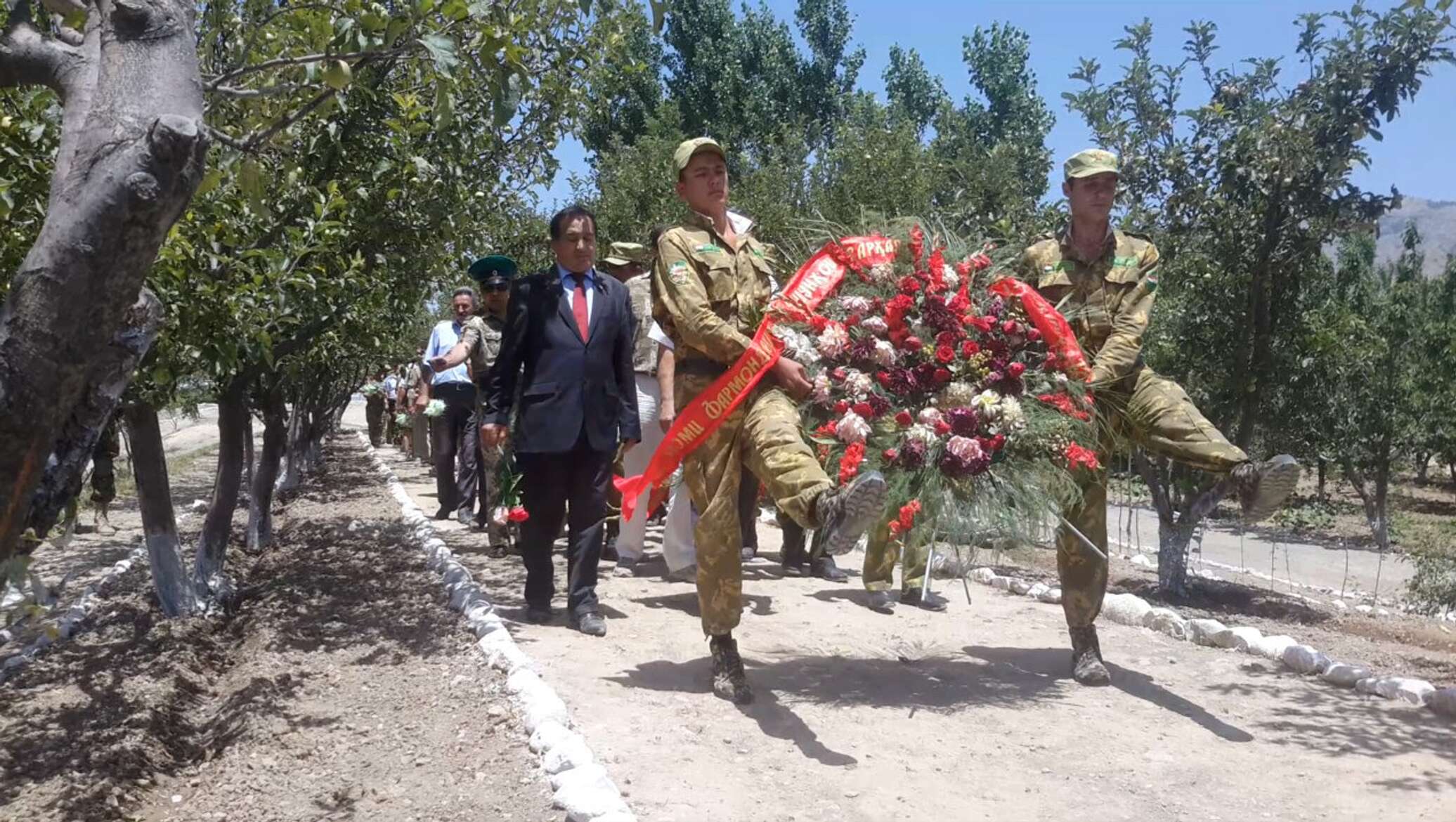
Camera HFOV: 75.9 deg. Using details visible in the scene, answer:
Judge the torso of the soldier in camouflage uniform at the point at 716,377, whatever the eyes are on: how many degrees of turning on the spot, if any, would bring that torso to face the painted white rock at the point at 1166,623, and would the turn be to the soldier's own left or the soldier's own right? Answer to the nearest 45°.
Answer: approximately 90° to the soldier's own left

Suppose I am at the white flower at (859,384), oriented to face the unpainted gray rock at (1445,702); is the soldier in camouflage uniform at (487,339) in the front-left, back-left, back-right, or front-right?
back-left

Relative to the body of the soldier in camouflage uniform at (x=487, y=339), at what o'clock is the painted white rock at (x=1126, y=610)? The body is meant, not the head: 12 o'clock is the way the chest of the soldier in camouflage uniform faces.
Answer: The painted white rock is roughly at 10 o'clock from the soldier in camouflage uniform.

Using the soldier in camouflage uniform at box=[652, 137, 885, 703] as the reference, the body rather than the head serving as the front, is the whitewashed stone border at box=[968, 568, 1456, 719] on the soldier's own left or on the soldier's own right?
on the soldier's own left

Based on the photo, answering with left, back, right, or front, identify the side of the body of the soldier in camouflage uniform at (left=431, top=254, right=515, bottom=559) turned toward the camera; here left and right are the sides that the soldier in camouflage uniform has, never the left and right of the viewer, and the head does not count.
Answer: front

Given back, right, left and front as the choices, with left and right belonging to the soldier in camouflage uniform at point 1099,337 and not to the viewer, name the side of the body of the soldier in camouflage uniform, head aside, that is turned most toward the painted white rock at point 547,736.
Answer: right

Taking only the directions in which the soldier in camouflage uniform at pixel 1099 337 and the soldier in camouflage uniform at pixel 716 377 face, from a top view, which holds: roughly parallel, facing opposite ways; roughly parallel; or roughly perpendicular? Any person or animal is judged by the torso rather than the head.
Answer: roughly parallel

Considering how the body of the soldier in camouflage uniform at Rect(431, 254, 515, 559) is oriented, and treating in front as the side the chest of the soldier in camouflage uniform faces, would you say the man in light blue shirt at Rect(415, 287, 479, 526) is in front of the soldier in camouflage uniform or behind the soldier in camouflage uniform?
behind

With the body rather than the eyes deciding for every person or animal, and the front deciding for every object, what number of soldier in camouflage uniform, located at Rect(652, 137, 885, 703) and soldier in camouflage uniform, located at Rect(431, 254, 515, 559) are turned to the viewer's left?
0

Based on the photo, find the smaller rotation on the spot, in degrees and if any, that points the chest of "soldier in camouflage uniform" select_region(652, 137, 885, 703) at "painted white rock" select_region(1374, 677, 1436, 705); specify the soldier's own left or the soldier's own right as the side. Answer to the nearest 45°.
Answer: approximately 45° to the soldier's own left

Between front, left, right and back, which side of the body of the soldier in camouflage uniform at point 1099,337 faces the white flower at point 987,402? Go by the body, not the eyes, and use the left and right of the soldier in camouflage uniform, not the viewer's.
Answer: right

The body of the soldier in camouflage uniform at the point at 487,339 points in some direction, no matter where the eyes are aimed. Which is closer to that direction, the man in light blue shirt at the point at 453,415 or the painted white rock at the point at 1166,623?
the painted white rock

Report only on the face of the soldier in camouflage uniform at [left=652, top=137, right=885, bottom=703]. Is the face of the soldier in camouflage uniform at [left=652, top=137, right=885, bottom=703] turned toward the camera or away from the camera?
toward the camera

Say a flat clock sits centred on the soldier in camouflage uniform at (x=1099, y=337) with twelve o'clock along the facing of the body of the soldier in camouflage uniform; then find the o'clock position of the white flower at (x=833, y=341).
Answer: The white flower is roughly at 3 o'clock from the soldier in camouflage uniform.

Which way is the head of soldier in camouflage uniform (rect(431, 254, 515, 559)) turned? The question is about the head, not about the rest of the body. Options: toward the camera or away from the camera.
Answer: toward the camera

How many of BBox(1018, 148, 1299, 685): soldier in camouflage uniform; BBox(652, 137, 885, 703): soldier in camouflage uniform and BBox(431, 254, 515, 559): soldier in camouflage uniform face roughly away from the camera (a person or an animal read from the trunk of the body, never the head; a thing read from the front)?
0

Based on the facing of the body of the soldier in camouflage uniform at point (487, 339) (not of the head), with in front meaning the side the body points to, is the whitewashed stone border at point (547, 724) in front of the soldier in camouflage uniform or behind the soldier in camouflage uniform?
in front

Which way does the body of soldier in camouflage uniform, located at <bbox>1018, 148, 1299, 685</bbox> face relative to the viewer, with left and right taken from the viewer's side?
facing the viewer and to the right of the viewer

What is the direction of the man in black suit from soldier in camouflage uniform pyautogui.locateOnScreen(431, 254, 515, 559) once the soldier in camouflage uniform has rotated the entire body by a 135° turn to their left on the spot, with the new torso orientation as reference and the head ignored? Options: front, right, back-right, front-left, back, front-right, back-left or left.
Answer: back-right
